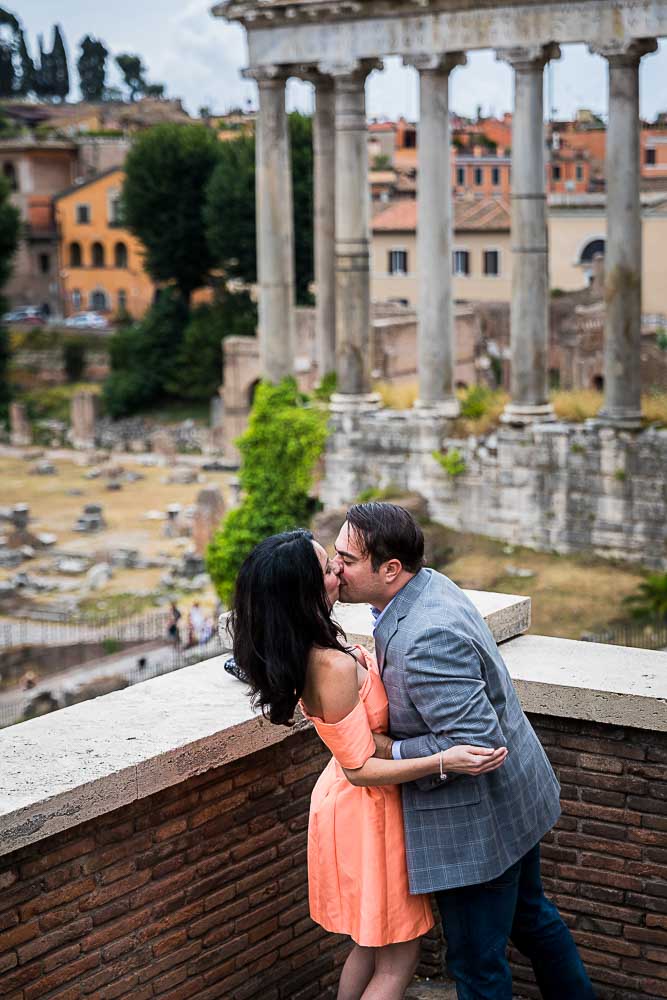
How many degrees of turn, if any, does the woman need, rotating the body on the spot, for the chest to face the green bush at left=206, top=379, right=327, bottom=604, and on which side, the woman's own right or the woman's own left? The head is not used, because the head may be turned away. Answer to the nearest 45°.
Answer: approximately 90° to the woman's own left

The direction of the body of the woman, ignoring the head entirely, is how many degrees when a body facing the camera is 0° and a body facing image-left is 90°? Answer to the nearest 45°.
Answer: approximately 270°

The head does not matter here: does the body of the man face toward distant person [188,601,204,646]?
no

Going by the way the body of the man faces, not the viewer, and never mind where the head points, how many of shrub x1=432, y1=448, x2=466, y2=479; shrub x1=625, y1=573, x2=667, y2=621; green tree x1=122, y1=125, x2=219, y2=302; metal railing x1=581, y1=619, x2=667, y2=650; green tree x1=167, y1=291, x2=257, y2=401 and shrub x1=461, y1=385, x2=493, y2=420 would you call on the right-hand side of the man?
6

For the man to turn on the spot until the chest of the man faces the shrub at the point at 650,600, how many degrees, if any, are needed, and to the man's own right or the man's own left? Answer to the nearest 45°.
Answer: approximately 90° to the man's own right

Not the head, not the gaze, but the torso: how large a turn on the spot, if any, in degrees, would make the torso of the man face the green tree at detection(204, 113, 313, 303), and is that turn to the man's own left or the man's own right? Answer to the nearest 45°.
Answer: approximately 90° to the man's own right

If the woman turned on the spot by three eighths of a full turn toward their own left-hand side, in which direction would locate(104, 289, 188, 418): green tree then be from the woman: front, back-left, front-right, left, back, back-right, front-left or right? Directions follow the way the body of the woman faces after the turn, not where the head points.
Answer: front-right

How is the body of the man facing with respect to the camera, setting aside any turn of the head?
to the viewer's left

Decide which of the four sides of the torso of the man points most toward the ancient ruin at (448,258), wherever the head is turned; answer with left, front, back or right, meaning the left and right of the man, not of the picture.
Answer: right

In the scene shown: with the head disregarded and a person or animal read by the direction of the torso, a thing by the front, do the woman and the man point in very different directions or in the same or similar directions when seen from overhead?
very different directions

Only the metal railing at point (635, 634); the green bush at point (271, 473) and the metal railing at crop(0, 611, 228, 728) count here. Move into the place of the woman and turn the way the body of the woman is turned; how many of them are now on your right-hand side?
0

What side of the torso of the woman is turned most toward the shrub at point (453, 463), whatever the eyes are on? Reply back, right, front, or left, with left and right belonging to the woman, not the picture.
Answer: left

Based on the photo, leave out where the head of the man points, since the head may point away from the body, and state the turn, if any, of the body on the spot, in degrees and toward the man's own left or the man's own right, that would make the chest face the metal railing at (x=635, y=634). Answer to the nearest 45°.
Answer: approximately 90° to the man's own right

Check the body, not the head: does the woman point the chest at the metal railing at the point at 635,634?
no

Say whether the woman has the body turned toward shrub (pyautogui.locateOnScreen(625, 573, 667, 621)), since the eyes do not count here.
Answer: no

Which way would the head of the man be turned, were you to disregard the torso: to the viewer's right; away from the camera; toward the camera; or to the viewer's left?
to the viewer's left

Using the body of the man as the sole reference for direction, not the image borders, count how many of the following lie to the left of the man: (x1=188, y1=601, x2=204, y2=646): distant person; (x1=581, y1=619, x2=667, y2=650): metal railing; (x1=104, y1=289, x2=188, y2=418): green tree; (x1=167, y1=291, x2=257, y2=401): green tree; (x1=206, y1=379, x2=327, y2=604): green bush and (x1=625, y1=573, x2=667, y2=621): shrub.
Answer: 0
